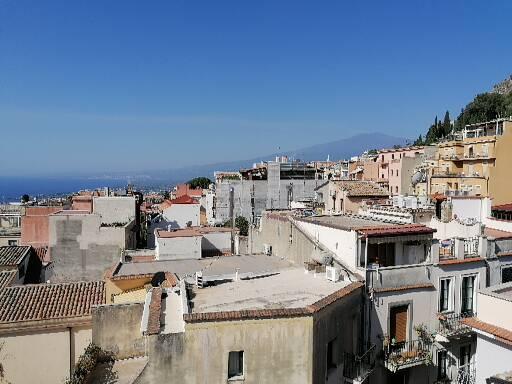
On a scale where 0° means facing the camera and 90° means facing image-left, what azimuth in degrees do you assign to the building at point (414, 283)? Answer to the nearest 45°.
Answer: approximately 315°

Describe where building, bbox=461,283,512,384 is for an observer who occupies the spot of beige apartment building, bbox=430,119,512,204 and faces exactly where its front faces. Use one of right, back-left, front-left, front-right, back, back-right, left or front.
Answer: front-left

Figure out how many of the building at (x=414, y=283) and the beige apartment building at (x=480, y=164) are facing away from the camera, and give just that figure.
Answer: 0

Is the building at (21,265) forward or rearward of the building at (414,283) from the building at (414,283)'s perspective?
rearward

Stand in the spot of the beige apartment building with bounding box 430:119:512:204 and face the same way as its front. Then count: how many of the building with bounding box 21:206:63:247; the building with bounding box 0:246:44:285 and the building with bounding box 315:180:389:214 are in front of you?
3

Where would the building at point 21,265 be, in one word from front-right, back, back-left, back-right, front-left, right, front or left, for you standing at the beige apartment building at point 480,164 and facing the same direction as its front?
front

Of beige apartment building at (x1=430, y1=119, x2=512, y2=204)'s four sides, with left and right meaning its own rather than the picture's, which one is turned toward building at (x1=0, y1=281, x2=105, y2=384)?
front

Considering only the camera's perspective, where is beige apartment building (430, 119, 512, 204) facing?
facing the viewer and to the left of the viewer

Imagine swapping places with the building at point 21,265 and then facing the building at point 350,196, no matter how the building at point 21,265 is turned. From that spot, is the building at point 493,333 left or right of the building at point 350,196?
right

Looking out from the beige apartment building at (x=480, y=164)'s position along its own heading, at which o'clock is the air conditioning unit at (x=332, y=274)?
The air conditioning unit is roughly at 11 o'clock from the beige apartment building.

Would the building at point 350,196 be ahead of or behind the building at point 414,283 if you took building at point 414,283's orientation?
behind

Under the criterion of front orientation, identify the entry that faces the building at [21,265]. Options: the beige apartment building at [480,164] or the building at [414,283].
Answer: the beige apartment building

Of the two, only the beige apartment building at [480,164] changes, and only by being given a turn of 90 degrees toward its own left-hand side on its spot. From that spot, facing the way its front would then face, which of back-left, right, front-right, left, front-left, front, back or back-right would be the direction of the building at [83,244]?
right

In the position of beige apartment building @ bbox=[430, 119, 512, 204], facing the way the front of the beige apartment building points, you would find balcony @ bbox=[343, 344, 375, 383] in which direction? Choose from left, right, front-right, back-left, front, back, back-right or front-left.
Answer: front-left
